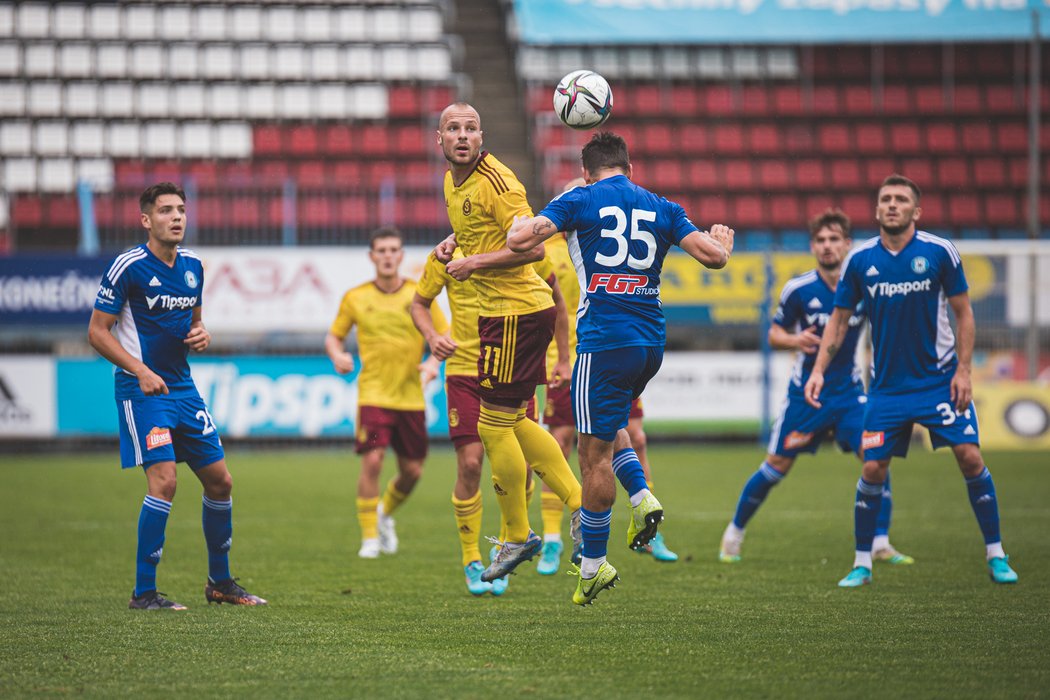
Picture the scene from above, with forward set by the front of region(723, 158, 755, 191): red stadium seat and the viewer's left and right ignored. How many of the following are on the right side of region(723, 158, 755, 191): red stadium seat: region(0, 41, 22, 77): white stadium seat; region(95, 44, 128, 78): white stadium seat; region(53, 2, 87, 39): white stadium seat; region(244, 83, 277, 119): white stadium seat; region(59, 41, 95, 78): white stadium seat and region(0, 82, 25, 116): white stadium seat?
6

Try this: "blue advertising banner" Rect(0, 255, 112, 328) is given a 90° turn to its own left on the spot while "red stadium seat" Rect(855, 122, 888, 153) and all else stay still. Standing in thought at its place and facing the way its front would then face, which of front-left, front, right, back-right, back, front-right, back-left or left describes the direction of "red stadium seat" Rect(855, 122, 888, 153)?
front

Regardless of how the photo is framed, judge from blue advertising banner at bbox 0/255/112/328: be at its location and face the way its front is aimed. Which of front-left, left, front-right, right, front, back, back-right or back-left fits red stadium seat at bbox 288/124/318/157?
back-left

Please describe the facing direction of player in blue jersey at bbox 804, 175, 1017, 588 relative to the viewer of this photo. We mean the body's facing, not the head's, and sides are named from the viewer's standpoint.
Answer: facing the viewer

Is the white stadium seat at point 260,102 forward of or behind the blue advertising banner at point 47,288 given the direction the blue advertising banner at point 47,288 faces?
behind

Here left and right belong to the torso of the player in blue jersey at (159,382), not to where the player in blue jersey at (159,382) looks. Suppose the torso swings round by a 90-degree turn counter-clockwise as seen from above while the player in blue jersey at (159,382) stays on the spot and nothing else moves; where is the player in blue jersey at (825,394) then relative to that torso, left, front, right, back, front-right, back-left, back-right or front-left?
front-right

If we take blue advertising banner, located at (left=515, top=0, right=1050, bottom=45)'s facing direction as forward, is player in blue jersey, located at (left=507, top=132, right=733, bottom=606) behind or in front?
in front

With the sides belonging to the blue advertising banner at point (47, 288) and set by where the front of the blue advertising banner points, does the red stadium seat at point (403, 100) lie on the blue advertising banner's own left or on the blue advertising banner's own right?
on the blue advertising banner's own left

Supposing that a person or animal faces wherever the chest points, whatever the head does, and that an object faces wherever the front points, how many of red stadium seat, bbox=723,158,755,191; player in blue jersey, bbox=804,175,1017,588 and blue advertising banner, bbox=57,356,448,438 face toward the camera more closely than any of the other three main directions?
3

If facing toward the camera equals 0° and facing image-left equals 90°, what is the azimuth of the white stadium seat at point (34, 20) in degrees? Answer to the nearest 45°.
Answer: approximately 0°

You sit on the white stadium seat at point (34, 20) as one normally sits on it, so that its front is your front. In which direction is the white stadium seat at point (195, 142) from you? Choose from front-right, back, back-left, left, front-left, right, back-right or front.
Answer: front-left

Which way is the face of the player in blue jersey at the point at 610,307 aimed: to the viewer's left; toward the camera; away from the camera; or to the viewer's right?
away from the camera

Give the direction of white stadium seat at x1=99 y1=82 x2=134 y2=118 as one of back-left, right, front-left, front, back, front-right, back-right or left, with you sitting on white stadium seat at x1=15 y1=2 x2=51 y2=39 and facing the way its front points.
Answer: front-left

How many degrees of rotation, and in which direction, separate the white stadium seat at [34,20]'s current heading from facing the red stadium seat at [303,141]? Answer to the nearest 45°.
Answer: approximately 45° to its left

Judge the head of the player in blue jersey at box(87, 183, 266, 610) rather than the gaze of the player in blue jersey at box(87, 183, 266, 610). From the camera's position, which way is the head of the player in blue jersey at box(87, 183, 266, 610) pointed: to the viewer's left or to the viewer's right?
to the viewer's right

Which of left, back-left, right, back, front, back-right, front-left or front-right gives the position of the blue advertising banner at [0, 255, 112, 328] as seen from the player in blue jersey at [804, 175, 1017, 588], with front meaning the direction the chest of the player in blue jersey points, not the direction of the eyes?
back-right
